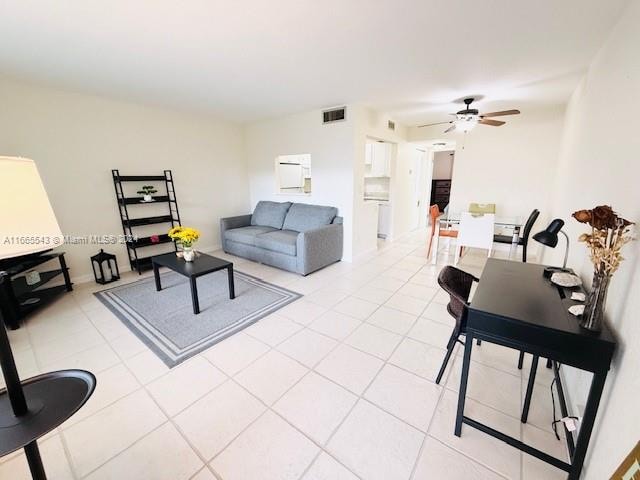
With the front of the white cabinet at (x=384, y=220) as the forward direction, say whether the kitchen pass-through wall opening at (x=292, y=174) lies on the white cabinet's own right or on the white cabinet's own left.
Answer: on the white cabinet's own right

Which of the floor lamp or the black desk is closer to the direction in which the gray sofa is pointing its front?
the floor lamp

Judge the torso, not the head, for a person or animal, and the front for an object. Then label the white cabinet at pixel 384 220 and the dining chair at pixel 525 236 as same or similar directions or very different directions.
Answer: very different directions

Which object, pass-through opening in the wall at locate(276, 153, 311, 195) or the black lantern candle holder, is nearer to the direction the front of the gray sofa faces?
the black lantern candle holder

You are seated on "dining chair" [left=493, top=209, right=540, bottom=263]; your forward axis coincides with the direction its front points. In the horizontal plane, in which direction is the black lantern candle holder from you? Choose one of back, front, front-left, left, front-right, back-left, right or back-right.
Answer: front-left

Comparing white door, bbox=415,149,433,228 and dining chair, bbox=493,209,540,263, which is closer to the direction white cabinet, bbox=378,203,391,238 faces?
the dining chair

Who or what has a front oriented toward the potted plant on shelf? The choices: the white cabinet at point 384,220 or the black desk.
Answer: the black desk

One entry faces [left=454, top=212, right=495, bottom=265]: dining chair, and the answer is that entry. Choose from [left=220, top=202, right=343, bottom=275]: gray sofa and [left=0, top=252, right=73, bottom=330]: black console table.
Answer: the black console table

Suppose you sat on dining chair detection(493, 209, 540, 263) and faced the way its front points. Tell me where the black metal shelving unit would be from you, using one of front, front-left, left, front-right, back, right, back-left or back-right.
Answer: front-left

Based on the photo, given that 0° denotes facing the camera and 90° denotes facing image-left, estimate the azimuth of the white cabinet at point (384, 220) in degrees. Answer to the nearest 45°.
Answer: approximately 315°

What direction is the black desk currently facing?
to the viewer's left

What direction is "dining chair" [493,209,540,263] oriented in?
to the viewer's left

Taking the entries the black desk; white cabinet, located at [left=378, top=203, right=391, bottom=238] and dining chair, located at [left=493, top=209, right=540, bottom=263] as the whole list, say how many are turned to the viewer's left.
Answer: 2

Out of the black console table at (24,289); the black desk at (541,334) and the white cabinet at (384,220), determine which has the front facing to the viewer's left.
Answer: the black desk

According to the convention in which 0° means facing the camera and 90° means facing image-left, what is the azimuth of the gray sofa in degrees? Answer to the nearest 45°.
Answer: approximately 45°

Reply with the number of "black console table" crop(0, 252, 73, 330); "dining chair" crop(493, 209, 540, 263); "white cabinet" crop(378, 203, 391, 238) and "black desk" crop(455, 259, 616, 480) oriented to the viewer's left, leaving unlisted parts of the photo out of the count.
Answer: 2

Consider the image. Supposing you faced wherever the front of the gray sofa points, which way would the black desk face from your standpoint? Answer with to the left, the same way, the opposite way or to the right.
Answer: to the right

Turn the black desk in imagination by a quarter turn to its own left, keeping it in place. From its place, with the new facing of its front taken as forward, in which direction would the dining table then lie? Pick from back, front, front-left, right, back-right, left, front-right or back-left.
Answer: back
